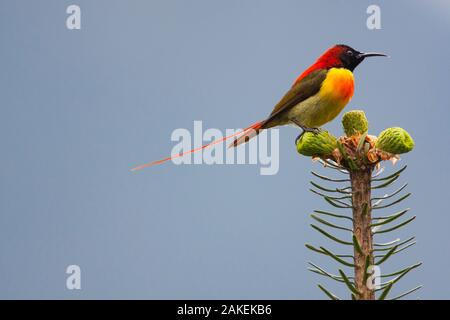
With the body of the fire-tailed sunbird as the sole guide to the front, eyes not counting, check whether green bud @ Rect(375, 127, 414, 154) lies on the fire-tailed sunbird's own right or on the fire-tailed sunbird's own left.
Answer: on the fire-tailed sunbird's own left

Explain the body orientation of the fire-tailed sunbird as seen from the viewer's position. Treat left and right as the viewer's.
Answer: facing to the right of the viewer
